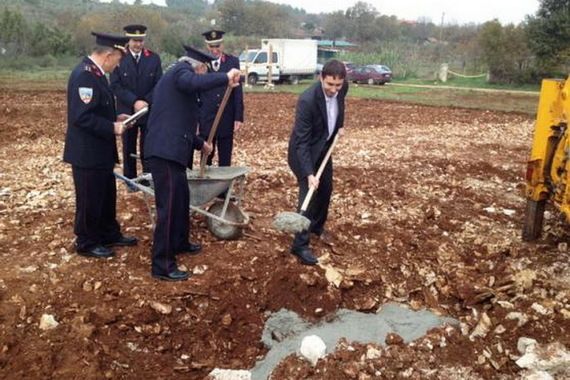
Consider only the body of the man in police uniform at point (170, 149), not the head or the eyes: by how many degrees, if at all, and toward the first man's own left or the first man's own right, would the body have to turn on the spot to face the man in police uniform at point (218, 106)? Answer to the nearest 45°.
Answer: approximately 90° to the first man's own left

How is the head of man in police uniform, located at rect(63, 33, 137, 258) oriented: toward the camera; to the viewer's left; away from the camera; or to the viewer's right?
to the viewer's right

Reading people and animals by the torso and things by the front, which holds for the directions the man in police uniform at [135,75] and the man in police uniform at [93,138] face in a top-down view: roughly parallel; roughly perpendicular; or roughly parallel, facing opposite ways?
roughly perpendicular

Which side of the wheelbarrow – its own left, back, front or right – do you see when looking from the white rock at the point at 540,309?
front

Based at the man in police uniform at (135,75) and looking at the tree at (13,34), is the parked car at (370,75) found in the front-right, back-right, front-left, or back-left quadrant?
front-right

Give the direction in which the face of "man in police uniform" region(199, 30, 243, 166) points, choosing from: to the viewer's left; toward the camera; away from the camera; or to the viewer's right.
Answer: toward the camera

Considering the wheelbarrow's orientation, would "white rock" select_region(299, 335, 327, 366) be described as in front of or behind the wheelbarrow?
in front

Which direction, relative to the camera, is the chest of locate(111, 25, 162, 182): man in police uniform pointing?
toward the camera

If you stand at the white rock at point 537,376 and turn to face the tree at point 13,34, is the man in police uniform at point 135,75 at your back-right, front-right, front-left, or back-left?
front-left

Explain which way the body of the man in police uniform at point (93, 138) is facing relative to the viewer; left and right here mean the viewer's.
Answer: facing to the right of the viewer

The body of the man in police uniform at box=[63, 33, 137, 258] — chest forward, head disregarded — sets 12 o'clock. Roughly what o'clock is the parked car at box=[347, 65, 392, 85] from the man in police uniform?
The parked car is roughly at 10 o'clock from the man in police uniform.

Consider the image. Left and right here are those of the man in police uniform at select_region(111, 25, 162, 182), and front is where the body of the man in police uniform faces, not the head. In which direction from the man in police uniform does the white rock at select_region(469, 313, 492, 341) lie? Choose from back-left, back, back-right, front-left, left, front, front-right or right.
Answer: front-left

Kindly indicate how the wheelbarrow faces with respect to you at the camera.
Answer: facing the viewer and to the right of the viewer

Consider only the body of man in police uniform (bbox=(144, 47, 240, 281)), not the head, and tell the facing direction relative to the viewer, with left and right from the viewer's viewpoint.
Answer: facing to the right of the viewer

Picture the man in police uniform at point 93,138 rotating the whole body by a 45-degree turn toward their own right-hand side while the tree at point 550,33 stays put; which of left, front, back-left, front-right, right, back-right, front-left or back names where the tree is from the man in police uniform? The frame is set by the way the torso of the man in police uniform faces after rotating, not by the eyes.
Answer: left

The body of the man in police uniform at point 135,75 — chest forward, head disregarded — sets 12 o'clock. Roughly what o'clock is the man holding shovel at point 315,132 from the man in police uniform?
The man holding shovel is roughly at 11 o'clock from the man in police uniform.

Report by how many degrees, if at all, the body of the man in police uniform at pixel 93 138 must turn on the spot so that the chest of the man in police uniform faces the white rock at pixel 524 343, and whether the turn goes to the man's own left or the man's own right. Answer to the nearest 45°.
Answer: approximately 45° to the man's own right
